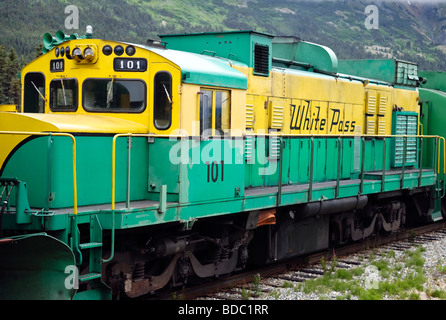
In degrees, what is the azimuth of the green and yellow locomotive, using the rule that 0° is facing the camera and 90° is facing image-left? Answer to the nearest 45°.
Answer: approximately 45°
